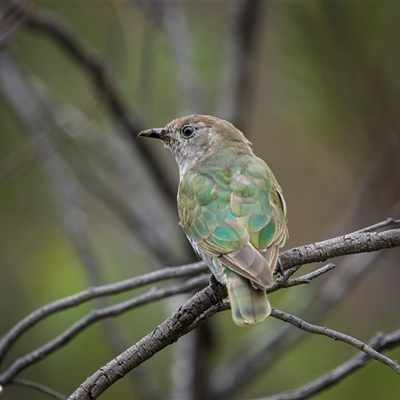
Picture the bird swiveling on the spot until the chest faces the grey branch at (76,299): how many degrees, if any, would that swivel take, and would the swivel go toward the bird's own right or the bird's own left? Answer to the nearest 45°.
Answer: approximately 45° to the bird's own left

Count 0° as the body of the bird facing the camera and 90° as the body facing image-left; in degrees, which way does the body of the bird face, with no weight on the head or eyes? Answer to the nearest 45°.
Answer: approximately 135°
